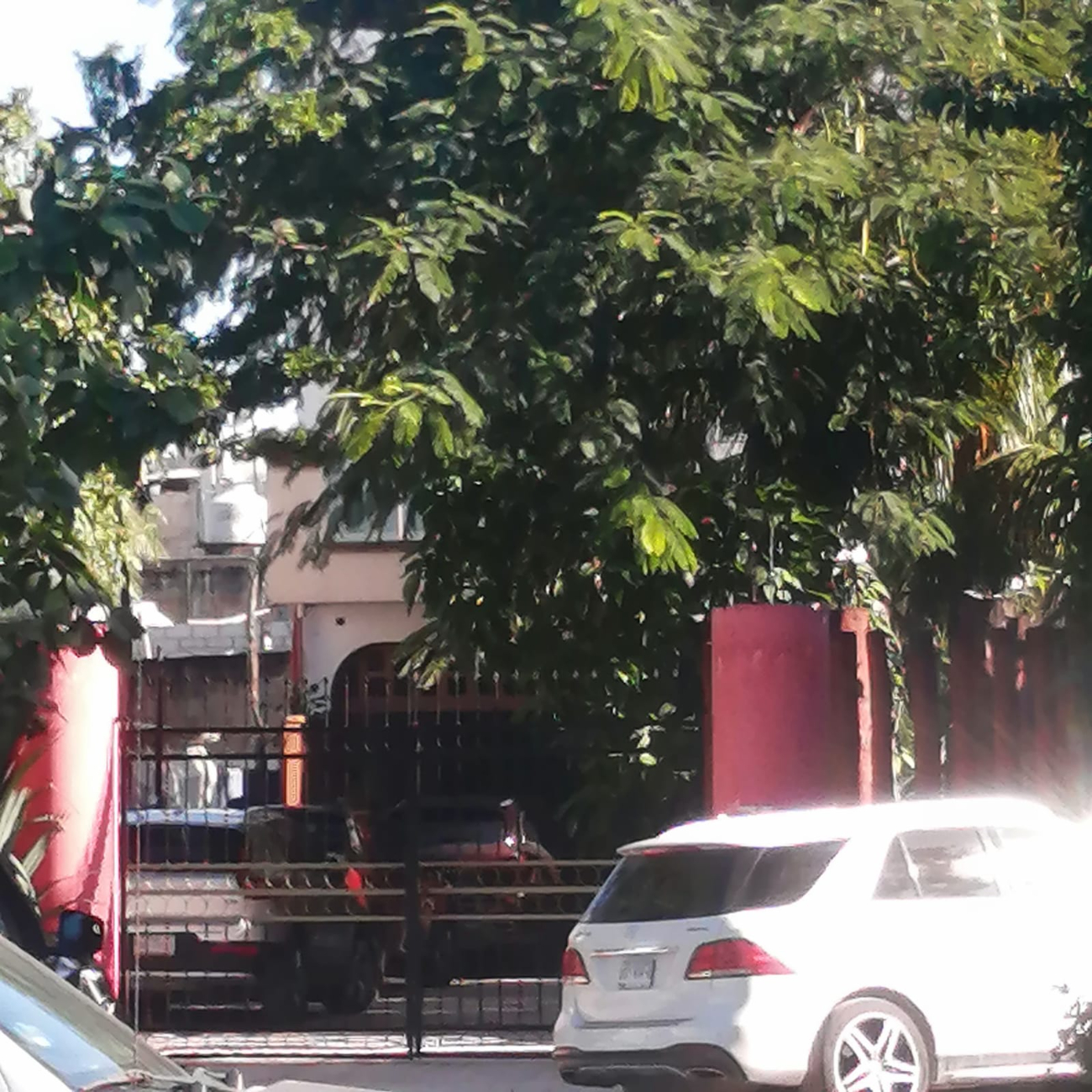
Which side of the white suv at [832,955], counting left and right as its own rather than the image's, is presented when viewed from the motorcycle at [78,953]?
back

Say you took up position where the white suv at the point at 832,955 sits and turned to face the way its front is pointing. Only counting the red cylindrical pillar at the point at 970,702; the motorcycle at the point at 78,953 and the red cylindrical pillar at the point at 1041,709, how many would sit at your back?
1

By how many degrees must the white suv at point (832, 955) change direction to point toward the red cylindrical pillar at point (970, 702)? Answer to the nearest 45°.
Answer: approximately 45° to its left

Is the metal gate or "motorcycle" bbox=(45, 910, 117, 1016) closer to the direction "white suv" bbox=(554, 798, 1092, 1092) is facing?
the metal gate

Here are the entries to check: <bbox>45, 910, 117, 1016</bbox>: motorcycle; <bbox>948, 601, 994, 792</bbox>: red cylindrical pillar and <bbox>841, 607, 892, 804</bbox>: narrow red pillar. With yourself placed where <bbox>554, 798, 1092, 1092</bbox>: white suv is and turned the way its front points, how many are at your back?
1

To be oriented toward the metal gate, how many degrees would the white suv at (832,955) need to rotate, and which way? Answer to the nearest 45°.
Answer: approximately 90° to its left

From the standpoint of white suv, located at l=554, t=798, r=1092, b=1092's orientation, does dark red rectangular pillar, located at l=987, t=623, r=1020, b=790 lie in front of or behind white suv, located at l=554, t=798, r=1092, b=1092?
in front

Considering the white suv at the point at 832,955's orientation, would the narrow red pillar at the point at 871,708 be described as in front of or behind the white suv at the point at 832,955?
in front

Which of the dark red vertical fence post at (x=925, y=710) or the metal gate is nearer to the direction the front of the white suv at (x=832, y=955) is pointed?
the dark red vertical fence post

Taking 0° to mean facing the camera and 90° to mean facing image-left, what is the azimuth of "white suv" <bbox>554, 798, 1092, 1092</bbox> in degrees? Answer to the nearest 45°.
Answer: approximately 225°

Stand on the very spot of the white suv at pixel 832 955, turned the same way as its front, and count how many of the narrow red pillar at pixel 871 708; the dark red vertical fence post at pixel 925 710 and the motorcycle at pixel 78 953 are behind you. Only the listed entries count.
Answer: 1
